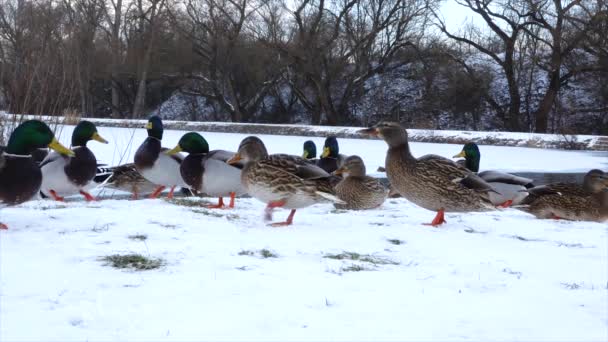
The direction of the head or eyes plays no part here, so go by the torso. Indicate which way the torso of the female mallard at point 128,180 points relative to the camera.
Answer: to the viewer's right

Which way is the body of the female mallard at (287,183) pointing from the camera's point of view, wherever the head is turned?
to the viewer's left

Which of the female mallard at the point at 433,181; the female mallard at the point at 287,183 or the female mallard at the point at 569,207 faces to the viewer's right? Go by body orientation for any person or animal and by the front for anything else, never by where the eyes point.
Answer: the female mallard at the point at 569,207

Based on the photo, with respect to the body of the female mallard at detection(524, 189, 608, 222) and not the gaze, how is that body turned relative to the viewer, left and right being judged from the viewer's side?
facing to the right of the viewer

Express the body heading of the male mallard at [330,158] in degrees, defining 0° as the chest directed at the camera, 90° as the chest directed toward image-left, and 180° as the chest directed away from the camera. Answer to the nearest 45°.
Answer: approximately 45°

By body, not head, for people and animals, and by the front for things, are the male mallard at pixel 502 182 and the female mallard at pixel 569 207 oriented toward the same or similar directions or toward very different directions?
very different directions

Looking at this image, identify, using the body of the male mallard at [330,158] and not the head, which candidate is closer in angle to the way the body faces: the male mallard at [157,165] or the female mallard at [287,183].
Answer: the male mallard

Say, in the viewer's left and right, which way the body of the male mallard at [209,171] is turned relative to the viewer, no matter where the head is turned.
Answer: facing to the left of the viewer

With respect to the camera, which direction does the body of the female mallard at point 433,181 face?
to the viewer's left

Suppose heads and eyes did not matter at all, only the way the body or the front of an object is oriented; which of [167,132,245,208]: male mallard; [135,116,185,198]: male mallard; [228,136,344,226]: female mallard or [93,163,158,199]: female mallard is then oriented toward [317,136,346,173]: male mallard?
[93,163,158,199]: female mallard
